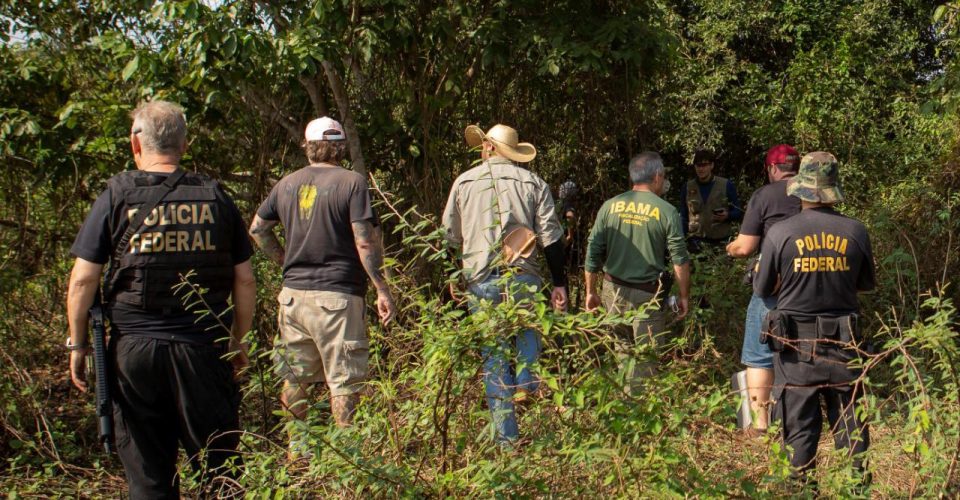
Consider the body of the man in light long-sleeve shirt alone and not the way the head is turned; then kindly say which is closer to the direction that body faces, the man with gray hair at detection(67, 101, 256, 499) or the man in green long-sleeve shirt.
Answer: the man in green long-sleeve shirt

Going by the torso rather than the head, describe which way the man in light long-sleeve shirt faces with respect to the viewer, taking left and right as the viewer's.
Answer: facing away from the viewer

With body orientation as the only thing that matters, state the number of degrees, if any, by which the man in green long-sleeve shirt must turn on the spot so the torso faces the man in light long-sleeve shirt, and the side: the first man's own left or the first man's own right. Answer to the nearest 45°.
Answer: approximately 135° to the first man's own left

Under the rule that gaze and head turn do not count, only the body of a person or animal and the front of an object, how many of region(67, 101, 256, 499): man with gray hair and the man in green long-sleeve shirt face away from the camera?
2

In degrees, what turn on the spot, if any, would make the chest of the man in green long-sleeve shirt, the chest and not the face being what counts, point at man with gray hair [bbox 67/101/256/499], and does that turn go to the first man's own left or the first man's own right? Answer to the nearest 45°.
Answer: approximately 135° to the first man's own left

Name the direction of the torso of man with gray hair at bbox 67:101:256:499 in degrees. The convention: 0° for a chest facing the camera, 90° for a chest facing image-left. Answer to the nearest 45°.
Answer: approximately 180°

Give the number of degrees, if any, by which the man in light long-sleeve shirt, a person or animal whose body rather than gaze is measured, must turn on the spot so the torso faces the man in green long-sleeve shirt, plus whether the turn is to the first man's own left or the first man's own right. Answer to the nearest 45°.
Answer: approximately 45° to the first man's own right

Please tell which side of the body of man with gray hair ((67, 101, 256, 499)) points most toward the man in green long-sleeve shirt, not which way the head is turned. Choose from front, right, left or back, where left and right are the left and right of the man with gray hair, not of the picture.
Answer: right

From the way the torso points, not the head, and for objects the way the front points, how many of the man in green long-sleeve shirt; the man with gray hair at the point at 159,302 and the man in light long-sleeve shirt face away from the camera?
3

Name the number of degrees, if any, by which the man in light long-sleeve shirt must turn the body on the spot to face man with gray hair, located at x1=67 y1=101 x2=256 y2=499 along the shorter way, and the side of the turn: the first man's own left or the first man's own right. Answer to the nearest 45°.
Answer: approximately 135° to the first man's own left

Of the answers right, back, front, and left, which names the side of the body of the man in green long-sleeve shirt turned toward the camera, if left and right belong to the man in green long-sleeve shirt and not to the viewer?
back

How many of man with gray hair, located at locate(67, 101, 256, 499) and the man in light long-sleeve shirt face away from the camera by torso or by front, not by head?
2
